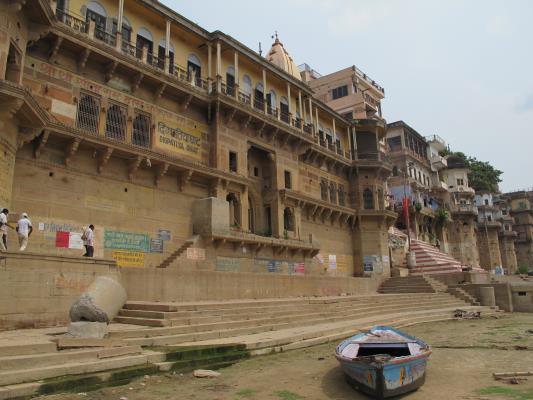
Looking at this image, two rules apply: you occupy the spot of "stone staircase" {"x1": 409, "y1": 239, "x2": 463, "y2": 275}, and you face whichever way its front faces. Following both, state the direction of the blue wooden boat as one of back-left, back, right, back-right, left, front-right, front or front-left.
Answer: front-right

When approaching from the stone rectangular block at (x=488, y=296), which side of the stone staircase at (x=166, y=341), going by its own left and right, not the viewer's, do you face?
left

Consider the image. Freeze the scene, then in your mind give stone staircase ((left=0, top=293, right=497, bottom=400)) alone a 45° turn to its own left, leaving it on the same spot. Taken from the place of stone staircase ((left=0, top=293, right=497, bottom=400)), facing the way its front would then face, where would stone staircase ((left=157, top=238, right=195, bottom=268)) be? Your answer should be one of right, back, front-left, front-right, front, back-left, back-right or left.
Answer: left

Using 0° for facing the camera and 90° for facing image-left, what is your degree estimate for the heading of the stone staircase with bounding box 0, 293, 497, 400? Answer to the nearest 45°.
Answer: approximately 315°

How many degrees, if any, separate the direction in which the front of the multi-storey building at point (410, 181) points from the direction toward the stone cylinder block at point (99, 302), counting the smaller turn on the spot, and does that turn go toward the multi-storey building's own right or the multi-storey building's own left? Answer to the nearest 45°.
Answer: approximately 45° to the multi-storey building's own right

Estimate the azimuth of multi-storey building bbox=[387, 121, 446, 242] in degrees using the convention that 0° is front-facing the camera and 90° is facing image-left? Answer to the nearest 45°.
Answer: approximately 315°

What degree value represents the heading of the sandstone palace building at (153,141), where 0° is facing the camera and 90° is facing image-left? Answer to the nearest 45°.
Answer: approximately 315°
